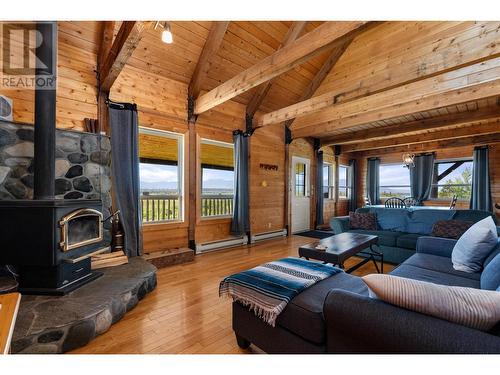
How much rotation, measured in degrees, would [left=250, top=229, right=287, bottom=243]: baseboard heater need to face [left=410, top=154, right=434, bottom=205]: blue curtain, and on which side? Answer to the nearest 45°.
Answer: approximately 90° to its left

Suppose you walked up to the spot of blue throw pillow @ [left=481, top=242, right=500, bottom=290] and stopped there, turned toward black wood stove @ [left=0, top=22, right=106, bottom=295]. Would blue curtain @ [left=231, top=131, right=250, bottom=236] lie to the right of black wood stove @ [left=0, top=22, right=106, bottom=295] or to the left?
right

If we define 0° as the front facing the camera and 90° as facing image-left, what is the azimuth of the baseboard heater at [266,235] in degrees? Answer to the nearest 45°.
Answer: approximately 315°

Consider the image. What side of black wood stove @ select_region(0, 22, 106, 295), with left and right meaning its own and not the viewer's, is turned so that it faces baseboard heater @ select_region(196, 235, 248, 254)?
left

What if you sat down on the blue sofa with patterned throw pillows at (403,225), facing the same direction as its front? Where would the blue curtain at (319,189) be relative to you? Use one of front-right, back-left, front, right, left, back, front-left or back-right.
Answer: back-right

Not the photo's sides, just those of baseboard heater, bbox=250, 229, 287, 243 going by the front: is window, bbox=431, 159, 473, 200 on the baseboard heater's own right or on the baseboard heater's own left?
on the baseboard heater's own left

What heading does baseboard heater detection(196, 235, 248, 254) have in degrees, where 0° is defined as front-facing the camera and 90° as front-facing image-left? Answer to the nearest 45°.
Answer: approximately 315°

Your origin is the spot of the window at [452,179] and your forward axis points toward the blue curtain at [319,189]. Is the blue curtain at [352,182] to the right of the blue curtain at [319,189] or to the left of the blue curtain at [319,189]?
right

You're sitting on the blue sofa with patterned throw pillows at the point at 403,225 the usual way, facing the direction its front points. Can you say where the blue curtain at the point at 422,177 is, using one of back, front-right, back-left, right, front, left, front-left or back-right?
back

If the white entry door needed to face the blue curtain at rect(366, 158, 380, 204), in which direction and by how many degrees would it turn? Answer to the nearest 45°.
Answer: approximately 90° to its left

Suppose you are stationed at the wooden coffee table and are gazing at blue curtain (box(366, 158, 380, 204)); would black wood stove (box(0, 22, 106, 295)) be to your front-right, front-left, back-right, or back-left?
back-left

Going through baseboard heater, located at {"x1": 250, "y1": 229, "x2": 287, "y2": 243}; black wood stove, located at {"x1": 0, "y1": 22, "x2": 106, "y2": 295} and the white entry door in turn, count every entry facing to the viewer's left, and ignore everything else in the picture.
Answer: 0
